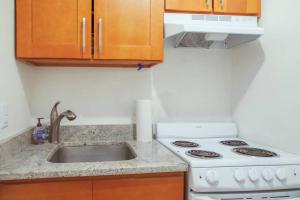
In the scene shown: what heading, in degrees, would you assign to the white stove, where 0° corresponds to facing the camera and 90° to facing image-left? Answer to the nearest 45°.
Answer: approximately 0°

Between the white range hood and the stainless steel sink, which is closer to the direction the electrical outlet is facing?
the white range hood

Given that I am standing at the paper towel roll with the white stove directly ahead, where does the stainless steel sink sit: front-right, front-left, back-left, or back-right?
back-right

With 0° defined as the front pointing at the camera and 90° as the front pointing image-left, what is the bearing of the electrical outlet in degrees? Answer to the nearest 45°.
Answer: approximately 315°
